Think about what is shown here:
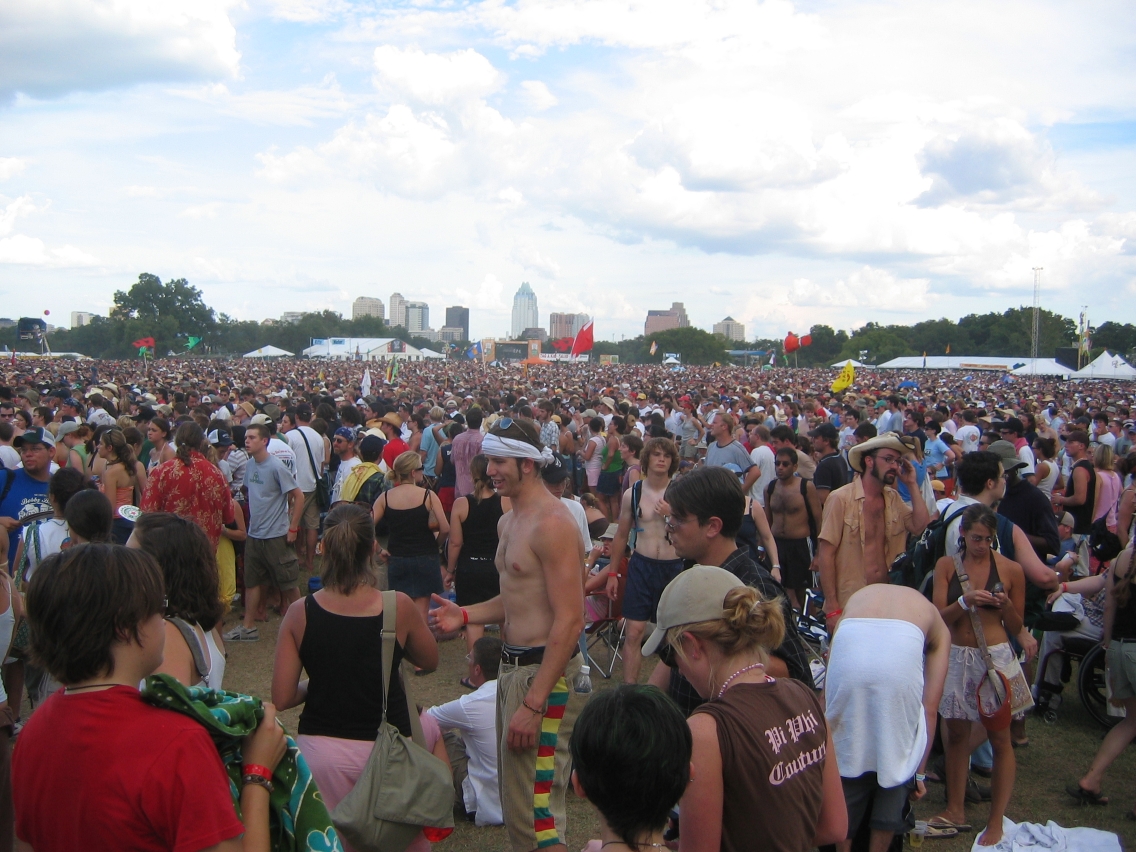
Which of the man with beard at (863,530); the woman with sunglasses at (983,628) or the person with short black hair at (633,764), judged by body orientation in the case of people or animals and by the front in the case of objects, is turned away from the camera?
the person with short black hair

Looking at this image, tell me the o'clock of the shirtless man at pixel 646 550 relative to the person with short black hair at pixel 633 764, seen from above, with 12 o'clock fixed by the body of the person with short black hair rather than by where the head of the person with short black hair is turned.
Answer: The shirtless man is roughly at 12 o'clock from the person with short black hair.

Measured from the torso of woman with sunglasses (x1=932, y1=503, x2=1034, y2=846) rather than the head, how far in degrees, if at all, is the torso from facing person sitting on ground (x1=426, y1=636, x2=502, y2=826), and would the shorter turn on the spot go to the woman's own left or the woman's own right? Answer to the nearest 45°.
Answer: approximately 90° to the woman's own right

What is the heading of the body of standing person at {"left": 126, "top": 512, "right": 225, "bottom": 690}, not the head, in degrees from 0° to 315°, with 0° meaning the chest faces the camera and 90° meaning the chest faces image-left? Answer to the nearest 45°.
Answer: approximately 135°

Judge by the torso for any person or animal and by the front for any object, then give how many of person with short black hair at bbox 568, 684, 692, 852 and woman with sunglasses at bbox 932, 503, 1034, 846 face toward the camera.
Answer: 1

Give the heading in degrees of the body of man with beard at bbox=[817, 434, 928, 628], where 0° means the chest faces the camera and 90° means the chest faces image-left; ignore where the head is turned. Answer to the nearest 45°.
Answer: approximately 315°

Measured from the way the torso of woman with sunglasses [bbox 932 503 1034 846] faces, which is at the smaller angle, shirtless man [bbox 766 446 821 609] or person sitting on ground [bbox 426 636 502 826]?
the person sitting on ground

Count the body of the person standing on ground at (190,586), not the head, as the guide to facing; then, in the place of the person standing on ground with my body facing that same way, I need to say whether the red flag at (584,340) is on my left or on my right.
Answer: on my right

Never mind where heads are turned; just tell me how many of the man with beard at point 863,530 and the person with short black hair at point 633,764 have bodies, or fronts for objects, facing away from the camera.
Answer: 1
